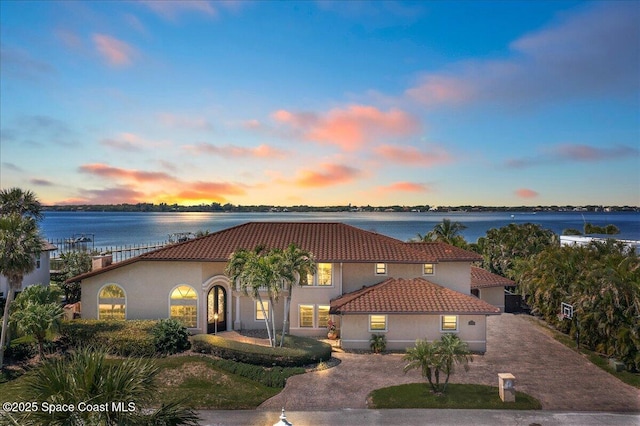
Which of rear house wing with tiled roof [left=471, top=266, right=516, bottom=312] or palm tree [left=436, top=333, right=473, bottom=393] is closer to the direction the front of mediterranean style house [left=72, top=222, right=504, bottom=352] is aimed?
the palm tree

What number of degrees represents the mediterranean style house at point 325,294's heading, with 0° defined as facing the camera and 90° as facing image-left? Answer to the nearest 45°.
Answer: approximately 0°

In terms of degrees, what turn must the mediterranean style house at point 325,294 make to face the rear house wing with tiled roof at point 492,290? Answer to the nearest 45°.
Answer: approximately 135° to its left

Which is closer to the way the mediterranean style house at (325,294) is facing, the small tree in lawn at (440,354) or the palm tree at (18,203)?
the small tree in lawn

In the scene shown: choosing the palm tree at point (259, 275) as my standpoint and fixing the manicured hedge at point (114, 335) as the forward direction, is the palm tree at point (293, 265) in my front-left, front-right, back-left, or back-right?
back-right

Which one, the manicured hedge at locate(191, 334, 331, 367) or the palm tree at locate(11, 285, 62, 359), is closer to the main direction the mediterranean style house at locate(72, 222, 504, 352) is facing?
the manicured hedge

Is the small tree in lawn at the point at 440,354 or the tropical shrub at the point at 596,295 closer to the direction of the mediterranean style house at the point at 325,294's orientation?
the small tree in lawn

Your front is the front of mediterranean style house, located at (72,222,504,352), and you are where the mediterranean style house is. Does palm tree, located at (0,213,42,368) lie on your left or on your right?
on your right
